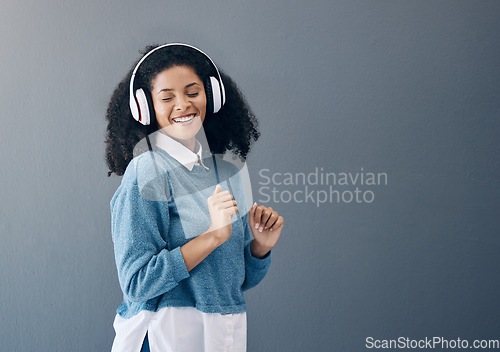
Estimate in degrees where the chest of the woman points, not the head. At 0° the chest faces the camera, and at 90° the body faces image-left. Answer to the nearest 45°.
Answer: approximately 315°
